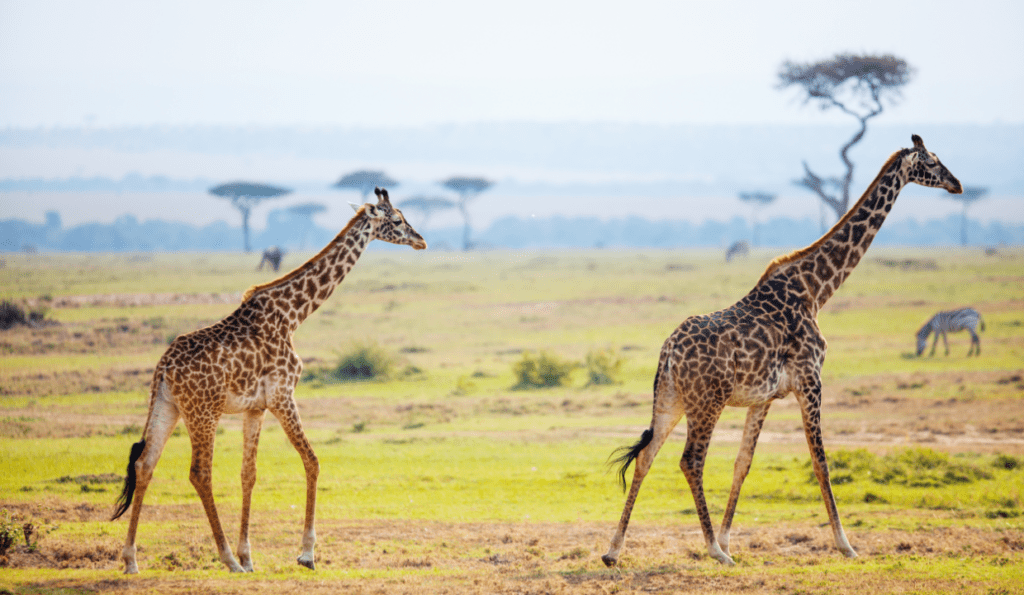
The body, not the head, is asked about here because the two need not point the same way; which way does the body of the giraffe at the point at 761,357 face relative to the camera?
to the viewer's right

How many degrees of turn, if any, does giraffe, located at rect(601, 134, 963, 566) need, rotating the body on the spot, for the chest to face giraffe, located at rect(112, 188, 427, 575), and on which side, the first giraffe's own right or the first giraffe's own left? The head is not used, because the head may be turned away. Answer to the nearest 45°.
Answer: approximately 180°

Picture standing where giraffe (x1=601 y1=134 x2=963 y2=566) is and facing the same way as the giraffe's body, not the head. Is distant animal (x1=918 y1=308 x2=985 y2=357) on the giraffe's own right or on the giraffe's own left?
on the giraffe's own left

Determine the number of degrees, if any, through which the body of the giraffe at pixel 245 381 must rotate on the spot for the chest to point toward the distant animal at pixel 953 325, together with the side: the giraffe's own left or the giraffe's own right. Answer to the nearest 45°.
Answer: approximately 45° to the giraffe's own left

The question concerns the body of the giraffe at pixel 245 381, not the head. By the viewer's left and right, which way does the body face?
facing to the right of the viewer

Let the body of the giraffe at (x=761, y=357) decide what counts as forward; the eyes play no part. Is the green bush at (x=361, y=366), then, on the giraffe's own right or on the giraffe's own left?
on the giraffe's own left

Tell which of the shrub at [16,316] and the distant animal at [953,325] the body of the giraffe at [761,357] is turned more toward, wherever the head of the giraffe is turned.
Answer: the distant animal

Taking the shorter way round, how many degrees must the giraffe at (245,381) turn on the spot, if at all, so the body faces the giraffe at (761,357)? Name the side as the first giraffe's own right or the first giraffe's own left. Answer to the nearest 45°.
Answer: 0° — it already faces it

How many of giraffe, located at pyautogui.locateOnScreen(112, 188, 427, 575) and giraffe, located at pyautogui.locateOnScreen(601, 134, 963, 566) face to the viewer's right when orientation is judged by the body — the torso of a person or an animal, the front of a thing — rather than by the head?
2

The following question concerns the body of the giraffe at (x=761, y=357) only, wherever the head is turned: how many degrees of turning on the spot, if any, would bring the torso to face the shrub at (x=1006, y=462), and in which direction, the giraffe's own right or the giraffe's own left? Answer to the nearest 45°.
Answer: approximately 45° to the giraffe's own left
